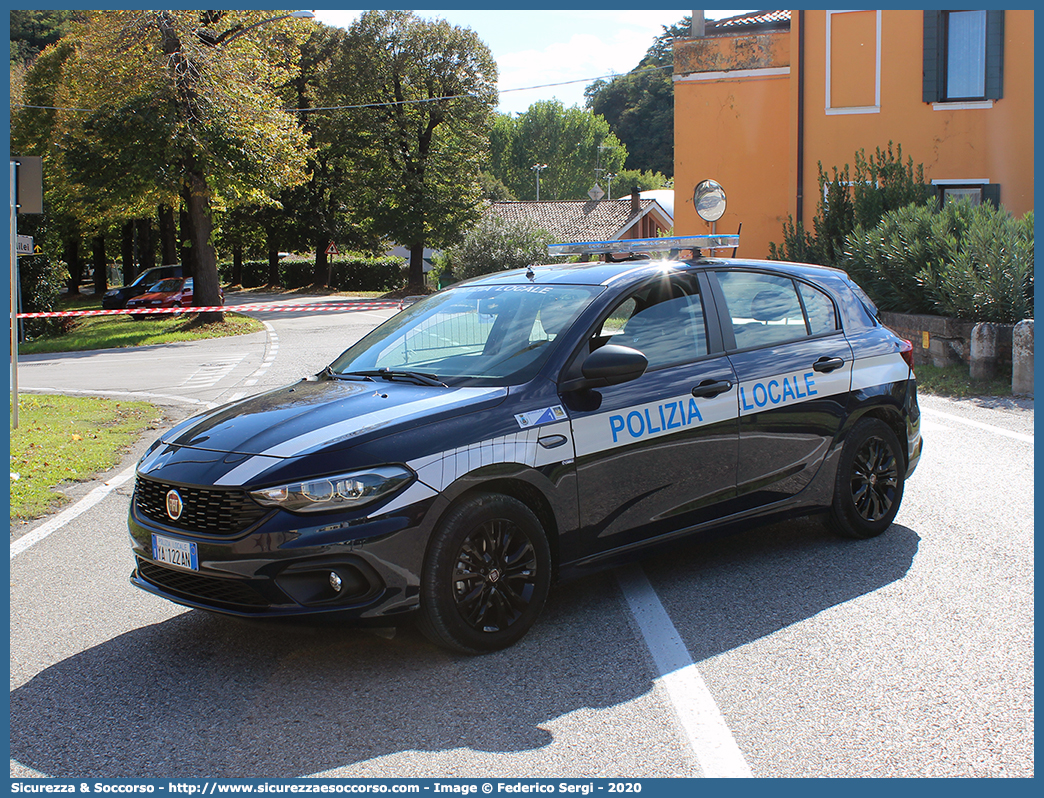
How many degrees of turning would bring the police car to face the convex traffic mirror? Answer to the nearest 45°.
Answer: approximately 135° to its right

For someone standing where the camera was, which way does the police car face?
facing the viewer and to the left of the viewer

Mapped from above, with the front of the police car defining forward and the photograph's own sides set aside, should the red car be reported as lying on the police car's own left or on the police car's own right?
on the police car's own right

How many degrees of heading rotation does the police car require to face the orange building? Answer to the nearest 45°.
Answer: approximately 135° to its right

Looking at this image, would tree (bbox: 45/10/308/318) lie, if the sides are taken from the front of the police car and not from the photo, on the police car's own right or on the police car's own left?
on the police car's own right

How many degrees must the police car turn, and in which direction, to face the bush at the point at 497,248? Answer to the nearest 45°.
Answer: approximately 135° to its right

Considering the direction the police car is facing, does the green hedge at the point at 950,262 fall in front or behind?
behind
